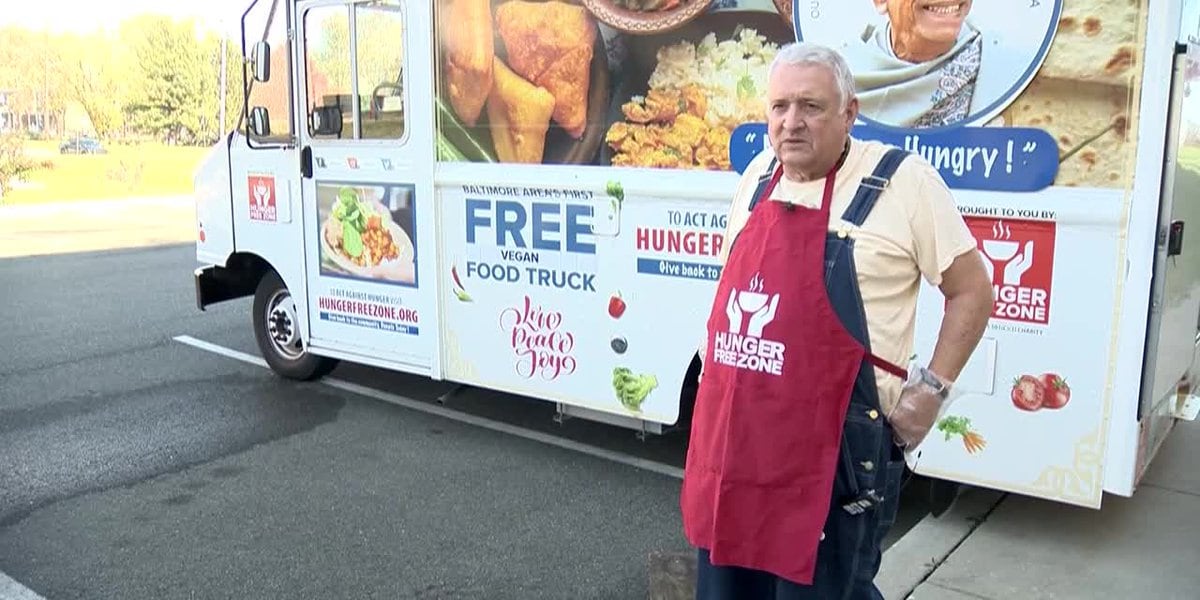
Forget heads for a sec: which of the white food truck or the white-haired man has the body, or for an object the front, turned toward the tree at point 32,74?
the white food truck

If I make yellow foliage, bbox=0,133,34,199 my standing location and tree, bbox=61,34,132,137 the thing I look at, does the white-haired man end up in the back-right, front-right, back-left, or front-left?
back-right

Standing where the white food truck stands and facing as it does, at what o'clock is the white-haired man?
The white-haired man is roughly at 7 o'clock from the white food truck.

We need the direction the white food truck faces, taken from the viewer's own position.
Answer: facing away from the viewer and to the left of the viewer

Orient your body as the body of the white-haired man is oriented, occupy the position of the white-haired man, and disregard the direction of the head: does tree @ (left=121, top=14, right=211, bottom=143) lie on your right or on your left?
on your right

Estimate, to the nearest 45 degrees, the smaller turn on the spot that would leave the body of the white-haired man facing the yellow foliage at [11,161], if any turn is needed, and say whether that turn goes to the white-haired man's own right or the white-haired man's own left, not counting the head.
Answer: approximately 90° to the white-haired man's own right

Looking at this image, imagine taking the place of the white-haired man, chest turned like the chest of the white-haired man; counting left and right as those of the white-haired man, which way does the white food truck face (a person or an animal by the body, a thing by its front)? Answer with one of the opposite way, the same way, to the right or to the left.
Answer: to the right

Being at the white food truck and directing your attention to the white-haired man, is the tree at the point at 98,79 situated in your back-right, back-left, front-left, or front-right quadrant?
back-right
